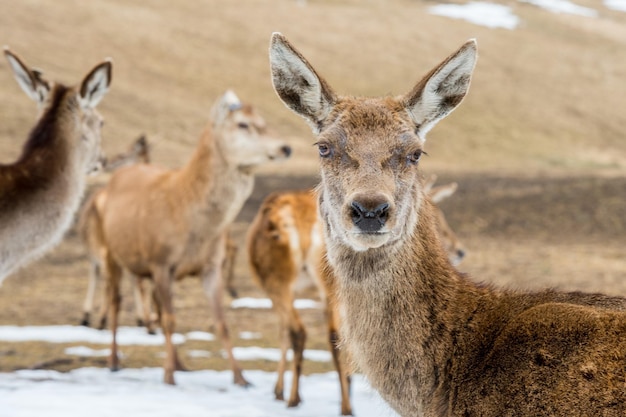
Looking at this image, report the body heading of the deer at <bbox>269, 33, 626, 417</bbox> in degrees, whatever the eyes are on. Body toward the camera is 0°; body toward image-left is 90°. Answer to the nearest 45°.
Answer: approximately 45°

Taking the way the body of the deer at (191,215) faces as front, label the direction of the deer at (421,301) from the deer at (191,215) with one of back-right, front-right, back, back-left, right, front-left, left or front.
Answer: front-right

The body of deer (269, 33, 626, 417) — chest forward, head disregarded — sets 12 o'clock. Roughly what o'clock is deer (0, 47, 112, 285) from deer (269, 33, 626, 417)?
deer (0, 47, 112, 285) is roughly at 3 o'clock from deer (269, 33, 626, 417).

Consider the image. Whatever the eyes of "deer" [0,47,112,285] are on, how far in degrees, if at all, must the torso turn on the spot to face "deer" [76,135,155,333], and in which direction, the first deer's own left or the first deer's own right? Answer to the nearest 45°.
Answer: approximately 45° to the first deer's own left

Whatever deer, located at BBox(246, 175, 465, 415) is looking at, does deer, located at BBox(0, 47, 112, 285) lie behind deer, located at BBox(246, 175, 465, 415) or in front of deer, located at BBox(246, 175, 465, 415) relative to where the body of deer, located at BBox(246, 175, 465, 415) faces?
behind

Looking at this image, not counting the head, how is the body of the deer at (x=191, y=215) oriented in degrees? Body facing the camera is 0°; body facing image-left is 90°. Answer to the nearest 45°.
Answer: approximately 315°

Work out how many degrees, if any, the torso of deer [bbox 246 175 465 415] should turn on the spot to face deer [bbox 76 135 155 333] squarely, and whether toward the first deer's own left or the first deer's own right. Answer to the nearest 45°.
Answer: approximately 90° to the first deer's own left

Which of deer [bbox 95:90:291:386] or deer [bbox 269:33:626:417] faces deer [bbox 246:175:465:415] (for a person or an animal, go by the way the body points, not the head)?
deer [bbox 95:90:291:386]

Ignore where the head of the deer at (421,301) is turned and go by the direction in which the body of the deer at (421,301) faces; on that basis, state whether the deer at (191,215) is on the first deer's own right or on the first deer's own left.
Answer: on the first deer's own right

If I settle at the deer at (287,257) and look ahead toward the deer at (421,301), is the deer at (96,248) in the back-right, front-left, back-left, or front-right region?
back-right

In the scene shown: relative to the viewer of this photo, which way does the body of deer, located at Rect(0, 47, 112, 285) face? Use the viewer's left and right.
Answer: facing away from the viewer and to the right of the viewer

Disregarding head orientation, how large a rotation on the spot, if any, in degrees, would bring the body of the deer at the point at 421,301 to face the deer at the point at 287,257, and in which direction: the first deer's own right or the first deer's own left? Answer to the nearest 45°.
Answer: approximately 135° to the first deer's own right
